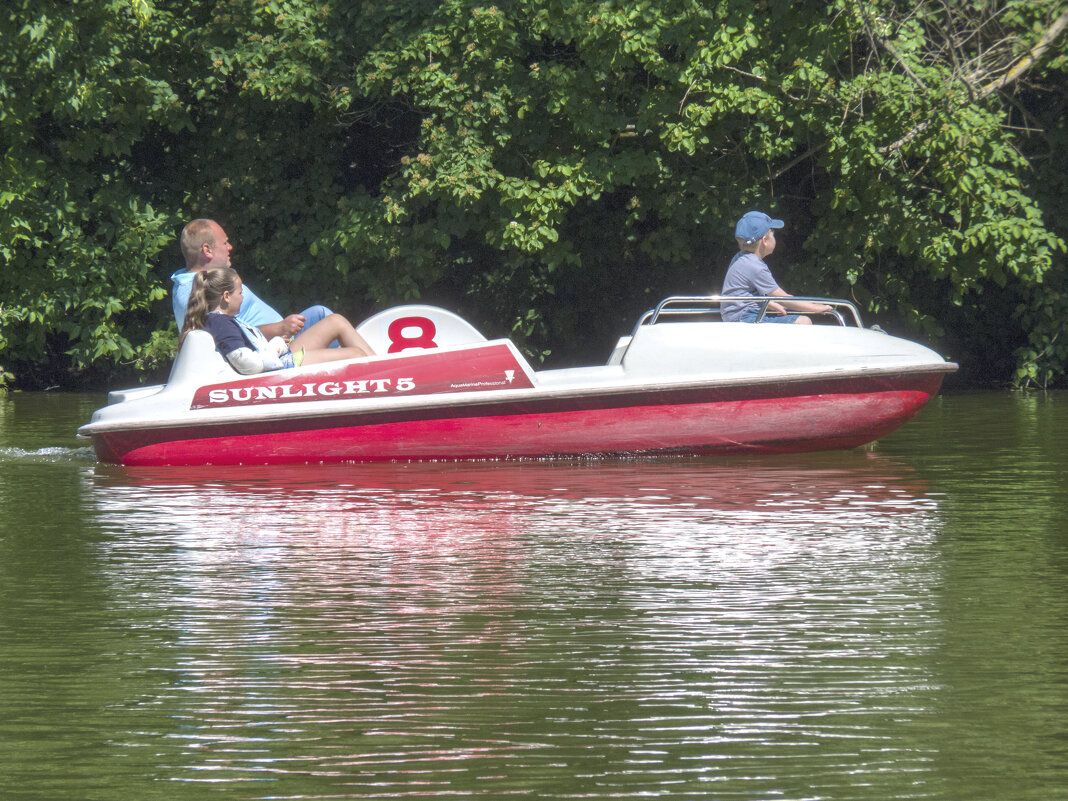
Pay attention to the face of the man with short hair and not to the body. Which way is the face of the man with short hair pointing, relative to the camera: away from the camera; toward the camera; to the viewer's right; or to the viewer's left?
to the viewer's right

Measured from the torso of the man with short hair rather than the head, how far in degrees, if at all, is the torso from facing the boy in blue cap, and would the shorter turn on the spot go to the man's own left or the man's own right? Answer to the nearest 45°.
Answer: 0° — they already face them

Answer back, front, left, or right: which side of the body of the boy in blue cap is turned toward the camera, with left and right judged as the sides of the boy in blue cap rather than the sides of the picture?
right

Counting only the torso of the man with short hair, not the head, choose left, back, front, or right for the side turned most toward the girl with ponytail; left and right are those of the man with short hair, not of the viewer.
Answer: right

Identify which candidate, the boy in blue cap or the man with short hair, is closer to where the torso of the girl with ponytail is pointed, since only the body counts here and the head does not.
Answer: the boy in blue cap

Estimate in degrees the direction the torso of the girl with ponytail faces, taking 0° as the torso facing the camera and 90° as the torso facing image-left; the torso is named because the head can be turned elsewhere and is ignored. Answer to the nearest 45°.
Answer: approximately 270°

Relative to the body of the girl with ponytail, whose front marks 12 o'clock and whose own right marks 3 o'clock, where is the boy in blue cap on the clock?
The boy in blue cap is roughly at 12 o'clock from the girl with ponytail.

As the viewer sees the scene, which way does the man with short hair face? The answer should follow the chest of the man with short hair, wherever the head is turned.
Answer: to the viewer's right

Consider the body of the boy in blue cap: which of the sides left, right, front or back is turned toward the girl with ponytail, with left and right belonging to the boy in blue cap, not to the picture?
back

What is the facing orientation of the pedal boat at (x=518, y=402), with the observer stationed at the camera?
facing to the right of the viewer
